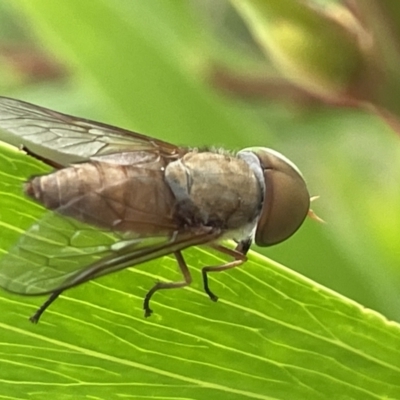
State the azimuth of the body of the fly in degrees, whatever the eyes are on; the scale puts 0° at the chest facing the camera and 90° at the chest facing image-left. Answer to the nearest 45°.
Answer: approximately 270°
